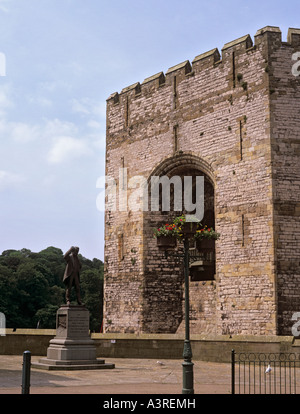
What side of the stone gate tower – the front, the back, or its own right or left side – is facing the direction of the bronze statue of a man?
front

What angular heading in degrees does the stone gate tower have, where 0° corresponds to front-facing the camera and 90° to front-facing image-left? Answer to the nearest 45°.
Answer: approximately 45°

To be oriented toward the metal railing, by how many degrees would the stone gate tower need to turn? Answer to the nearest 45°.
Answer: approximately 45° to its left

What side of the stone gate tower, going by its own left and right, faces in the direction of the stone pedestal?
front
